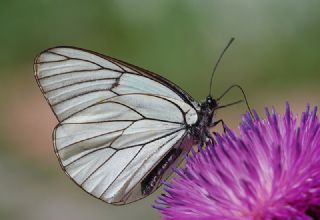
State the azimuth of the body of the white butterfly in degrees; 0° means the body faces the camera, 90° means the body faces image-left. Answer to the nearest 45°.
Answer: approximately 270°
